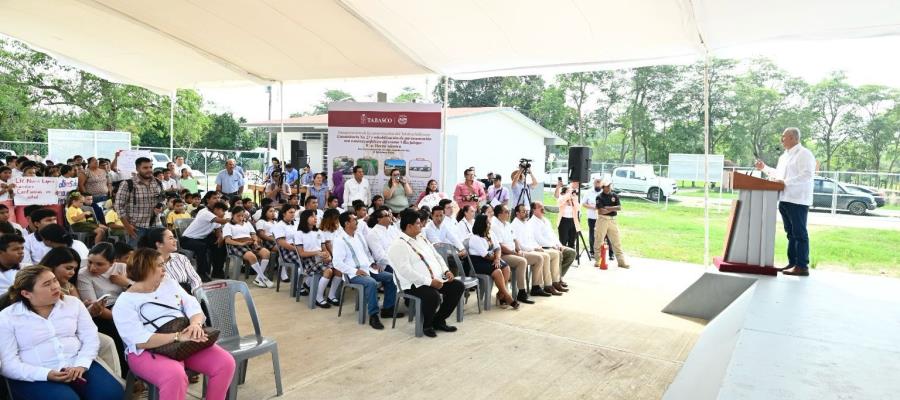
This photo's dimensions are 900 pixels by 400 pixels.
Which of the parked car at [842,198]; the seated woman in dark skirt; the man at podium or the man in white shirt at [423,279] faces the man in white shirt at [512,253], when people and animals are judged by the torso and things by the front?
the man at podium

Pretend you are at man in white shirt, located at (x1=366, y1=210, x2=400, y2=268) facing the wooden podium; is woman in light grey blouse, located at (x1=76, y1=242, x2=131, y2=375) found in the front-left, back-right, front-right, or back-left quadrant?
back-right

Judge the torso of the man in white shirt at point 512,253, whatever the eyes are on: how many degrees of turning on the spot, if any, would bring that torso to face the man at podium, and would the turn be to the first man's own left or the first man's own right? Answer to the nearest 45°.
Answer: approximately 45° to the first man's own left

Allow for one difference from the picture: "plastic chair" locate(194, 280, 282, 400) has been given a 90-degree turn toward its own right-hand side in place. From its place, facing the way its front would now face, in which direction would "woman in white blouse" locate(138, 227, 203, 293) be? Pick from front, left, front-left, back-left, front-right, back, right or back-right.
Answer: right

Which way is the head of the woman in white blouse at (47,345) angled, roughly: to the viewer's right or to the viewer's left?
to the viewer's right

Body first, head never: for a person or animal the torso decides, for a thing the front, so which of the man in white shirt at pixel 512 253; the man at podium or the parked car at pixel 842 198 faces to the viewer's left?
the man at podium

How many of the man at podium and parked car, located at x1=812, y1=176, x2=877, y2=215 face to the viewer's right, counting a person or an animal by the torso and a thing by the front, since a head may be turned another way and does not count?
1

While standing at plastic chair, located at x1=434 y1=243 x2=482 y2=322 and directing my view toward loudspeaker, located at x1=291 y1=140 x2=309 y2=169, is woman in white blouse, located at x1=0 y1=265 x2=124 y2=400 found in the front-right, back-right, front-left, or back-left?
back-left

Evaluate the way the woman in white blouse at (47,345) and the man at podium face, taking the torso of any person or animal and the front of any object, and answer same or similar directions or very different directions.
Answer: very different directions

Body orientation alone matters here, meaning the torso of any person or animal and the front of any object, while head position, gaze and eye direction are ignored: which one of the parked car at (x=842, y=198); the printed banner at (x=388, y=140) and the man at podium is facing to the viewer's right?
the parked car

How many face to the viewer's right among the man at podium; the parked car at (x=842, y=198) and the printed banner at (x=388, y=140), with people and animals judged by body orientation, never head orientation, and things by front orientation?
1

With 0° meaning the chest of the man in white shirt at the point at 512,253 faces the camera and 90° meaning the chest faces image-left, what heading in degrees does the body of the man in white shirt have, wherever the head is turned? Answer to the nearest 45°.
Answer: approximately 315°

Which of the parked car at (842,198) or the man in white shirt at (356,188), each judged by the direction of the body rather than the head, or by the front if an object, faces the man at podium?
the man in white shirt
